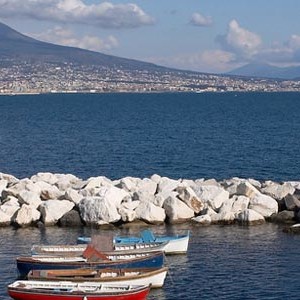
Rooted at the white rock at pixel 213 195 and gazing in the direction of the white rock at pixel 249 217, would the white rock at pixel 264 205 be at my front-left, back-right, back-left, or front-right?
front-left

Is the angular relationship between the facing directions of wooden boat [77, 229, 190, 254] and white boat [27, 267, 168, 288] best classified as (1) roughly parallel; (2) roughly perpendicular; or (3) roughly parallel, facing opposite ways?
roughly parallel

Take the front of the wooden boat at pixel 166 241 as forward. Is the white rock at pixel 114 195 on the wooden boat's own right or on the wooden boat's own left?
on the wooden boat's own left

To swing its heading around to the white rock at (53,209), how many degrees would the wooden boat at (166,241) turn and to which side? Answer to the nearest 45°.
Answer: approximately 135° to its left
